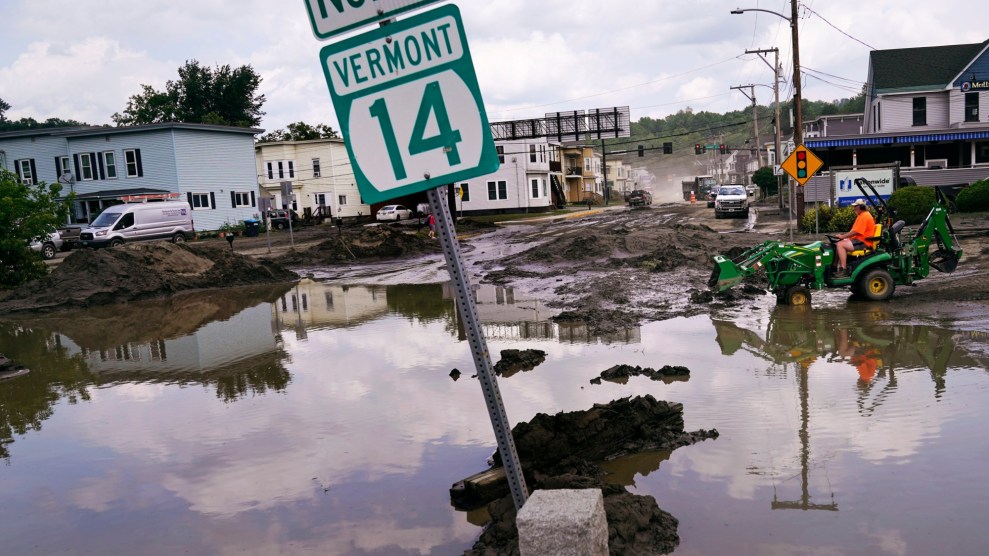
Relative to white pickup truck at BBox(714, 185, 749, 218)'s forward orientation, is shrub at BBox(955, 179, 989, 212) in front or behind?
in front

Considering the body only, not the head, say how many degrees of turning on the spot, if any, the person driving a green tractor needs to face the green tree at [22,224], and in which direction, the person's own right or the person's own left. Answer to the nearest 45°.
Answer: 0° — they already face it

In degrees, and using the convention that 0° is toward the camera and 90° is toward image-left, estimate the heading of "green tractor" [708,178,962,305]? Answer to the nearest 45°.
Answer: approximately 90°

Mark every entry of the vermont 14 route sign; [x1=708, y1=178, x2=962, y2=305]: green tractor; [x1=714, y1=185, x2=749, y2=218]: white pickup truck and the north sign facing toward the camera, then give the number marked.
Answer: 3

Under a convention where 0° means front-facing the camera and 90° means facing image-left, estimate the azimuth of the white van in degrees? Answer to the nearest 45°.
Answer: approximately 45°
